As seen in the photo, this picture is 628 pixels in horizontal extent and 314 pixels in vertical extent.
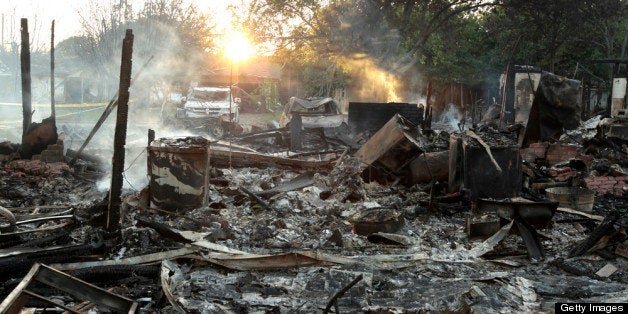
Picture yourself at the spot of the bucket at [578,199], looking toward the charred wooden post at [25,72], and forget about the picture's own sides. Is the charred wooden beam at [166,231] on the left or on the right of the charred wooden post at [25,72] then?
left

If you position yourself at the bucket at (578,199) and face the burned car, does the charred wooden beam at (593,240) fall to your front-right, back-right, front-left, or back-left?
back-left

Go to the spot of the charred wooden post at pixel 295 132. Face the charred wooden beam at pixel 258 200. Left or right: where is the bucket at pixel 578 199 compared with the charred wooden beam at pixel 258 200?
left

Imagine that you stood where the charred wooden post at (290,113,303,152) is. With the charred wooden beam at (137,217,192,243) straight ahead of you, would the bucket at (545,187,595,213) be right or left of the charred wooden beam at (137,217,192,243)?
left
